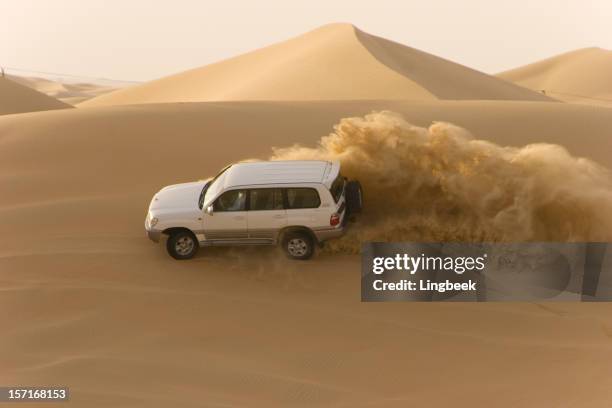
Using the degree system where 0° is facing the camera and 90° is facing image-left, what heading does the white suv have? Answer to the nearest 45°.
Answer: approximately 90°
